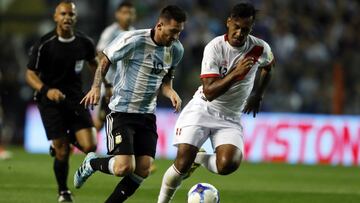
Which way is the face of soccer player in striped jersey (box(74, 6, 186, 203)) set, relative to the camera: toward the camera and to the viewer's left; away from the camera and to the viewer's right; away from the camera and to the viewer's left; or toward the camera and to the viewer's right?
toward the camera and to the viewer's right

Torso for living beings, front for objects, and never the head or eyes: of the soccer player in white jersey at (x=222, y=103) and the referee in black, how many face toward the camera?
2

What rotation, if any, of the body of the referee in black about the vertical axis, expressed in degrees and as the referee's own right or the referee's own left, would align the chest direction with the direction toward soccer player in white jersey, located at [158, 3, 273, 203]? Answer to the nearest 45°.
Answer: approximately 45° to the referee's own left

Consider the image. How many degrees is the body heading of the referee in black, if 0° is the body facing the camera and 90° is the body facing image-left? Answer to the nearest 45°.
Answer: approximately 0°

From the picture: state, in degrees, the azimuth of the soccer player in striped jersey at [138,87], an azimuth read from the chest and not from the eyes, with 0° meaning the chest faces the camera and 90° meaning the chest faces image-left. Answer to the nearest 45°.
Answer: approximately 315°

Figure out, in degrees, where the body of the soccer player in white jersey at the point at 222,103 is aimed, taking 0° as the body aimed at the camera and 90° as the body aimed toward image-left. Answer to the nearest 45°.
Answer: approximately 0°
